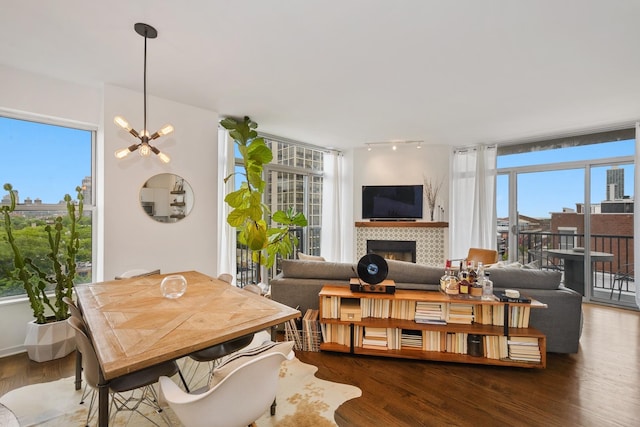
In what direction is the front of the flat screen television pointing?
toward the camera

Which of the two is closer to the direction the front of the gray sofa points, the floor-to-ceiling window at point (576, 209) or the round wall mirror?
the floor-to-ceiling window

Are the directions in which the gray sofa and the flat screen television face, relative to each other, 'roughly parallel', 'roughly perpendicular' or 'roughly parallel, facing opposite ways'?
roughly parallel, facing opposite ways

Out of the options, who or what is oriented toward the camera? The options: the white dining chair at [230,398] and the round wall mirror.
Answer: the round wall mirror

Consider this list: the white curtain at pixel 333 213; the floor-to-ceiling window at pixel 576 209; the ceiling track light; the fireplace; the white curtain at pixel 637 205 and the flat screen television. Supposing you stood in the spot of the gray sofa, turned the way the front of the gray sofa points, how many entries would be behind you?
0

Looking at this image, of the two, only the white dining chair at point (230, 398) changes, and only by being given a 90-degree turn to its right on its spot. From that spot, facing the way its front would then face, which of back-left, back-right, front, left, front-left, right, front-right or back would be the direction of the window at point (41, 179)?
left

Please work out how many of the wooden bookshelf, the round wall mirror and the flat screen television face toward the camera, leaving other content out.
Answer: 3

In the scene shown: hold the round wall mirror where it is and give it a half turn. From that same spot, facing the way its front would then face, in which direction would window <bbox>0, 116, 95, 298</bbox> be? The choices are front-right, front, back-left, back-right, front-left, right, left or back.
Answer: left

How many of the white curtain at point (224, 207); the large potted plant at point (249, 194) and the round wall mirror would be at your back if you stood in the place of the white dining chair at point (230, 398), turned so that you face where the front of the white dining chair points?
0

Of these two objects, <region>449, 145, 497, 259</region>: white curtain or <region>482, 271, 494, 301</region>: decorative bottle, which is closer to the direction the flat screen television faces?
the decorative bottle

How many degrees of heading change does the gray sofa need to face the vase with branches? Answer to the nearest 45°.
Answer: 0° — it already faces it

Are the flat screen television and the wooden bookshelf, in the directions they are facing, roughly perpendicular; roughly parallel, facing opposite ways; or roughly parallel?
roughly parallel

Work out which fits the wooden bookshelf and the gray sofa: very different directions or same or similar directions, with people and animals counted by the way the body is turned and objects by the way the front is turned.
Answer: very different directions

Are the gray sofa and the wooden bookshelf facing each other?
no

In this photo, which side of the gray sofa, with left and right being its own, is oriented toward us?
back

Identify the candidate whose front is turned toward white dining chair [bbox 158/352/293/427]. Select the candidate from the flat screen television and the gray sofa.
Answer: the flat screen television

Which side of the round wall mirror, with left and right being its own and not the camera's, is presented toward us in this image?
front

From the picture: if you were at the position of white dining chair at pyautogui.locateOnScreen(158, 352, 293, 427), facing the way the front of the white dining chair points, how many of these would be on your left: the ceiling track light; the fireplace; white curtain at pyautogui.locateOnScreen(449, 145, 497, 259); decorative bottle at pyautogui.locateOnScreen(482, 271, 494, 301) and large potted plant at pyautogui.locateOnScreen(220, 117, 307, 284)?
0

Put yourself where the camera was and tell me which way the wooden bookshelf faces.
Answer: facing the viewer

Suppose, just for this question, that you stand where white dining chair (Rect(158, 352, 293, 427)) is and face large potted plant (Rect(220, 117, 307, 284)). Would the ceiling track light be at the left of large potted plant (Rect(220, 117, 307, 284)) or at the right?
right

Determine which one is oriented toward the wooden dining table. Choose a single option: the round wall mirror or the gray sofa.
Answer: the round wall mirror

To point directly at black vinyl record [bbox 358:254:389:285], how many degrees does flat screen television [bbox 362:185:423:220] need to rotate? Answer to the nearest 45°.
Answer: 0° — it already faces it

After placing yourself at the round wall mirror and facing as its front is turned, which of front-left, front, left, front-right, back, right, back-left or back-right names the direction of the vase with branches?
left
